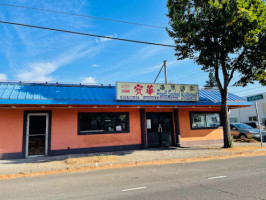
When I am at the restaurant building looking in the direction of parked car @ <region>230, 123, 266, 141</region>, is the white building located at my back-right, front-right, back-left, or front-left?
front-left

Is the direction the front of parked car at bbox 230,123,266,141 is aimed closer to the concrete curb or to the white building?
the concrete curb

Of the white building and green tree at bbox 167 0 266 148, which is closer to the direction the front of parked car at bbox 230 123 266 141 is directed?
the green tree
